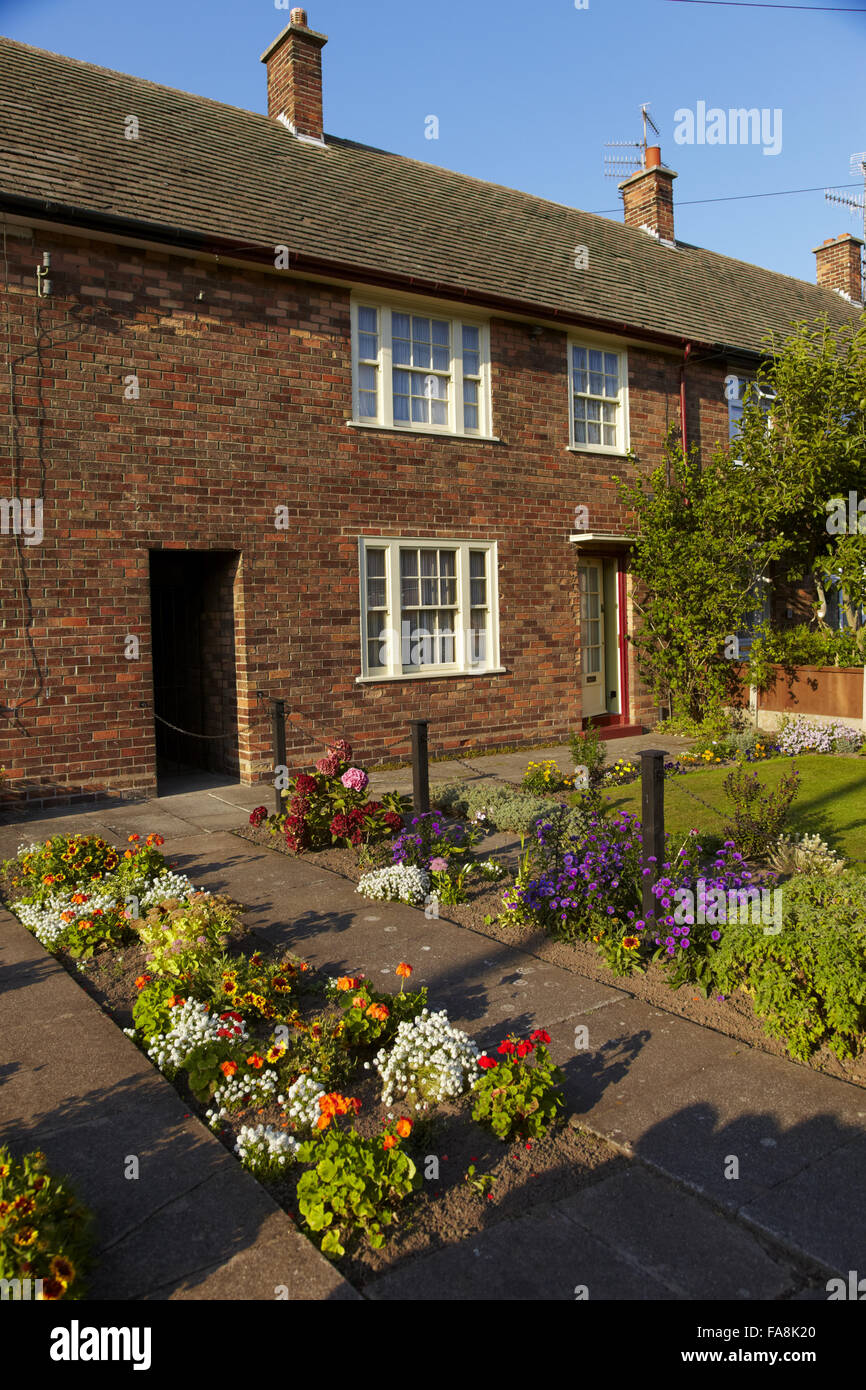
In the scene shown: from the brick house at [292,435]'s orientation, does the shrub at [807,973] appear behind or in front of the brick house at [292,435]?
in front

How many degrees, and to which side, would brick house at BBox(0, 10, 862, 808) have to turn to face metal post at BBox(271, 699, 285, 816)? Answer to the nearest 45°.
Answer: approximately 45° to its right

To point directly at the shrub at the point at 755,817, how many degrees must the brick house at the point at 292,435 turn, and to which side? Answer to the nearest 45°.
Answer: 0° — it already faces it

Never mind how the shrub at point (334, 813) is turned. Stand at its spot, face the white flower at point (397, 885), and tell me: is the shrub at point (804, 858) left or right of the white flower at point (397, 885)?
left

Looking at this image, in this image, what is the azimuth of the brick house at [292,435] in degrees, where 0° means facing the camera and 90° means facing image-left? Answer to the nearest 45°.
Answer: approximately 315°

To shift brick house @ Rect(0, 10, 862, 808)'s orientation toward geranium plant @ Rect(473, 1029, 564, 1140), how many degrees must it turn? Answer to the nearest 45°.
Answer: approximately 45° to its right

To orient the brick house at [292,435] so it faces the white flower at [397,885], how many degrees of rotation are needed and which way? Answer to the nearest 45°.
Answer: approximately 45° to its right

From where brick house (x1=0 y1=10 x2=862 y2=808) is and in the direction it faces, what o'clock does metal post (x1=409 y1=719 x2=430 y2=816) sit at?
The metal post is roughly at 1 o'clock from the brick house.

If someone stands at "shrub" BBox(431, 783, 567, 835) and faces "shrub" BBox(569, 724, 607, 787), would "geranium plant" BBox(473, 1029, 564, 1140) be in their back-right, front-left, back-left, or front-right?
back-right
